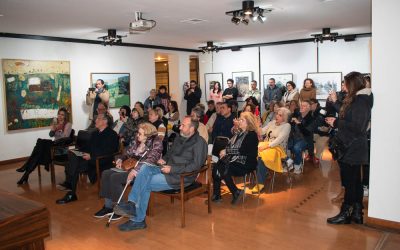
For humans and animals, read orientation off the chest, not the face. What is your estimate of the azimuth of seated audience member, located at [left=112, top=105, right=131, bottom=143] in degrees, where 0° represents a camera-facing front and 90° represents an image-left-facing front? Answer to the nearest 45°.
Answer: approximately 45°

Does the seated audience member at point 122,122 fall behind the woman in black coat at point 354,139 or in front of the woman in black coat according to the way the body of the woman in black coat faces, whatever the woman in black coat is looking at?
in front

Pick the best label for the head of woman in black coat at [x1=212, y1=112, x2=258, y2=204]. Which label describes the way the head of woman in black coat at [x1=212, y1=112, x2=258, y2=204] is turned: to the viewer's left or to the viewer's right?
to the viewer's left

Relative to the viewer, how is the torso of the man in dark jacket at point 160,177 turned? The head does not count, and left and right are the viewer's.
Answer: facing to the left of the viewer

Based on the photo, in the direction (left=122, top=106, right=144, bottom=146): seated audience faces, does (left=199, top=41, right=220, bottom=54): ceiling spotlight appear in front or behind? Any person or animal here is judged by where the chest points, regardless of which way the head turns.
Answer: behind

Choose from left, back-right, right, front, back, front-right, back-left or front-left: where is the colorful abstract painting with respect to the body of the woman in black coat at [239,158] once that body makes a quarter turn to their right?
front-left

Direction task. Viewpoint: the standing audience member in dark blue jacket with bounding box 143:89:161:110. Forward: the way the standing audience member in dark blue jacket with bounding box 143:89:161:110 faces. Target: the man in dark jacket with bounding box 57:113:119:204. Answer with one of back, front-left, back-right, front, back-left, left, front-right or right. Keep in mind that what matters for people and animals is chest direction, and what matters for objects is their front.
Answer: front-left

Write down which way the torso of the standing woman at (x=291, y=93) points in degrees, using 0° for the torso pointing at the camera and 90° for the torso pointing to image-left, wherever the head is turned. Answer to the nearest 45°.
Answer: approximately 45°

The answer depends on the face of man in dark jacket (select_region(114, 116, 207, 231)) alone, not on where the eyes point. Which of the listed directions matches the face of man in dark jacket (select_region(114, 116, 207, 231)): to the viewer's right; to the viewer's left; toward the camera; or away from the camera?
to the viewer's left

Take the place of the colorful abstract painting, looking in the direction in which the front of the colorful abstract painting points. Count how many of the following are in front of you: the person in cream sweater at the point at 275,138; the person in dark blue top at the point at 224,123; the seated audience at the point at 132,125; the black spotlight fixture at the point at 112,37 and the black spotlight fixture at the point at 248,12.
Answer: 5

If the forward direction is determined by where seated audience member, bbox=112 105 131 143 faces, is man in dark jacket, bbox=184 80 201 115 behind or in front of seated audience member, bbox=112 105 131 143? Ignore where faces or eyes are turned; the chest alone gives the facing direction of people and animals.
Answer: behind

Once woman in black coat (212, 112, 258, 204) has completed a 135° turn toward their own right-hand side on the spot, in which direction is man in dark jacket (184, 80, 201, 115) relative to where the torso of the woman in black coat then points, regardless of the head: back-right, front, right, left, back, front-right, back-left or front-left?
front-left

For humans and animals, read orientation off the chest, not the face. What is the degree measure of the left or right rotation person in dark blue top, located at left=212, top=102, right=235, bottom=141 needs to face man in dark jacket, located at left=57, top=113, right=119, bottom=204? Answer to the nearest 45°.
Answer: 0° — they already face them

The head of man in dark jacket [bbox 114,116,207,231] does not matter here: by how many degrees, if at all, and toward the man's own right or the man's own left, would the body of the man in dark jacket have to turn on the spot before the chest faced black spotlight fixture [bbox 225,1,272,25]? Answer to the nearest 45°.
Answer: approximately 135° to the man's own right

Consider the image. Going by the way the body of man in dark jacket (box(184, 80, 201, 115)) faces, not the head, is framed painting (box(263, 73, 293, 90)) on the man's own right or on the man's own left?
on the man's own left
